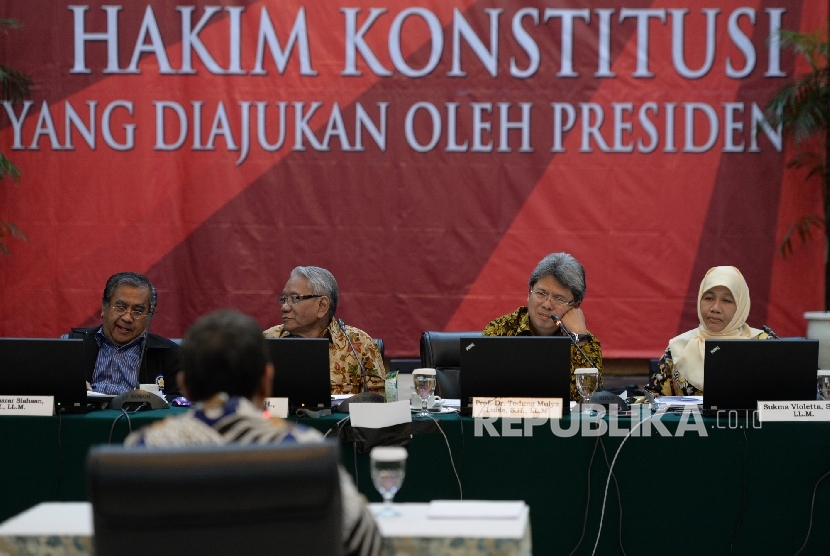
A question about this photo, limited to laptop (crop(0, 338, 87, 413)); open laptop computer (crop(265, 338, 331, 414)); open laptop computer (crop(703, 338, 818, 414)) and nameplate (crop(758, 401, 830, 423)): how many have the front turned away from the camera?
3

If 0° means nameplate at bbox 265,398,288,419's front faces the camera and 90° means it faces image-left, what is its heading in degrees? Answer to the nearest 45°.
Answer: approximately 0°

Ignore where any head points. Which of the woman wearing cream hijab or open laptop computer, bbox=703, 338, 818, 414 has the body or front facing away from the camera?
the open laptop computer

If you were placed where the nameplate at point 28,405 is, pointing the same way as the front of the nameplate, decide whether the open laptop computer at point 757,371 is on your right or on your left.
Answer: on your left

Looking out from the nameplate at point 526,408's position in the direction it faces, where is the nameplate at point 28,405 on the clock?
the nameplate at point 28,405 is roughly at 3 o'clock from the nameplate at point 526,408.

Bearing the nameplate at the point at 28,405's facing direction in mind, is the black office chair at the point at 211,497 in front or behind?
in front

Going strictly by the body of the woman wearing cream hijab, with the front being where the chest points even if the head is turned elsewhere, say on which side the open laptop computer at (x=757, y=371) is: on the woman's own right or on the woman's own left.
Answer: on the woman's own left

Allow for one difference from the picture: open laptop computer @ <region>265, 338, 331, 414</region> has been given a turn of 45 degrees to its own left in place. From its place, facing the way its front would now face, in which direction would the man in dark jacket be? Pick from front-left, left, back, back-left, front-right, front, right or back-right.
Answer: front

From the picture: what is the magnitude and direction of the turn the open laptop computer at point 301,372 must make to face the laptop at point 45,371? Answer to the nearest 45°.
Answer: approximately 90° to its left

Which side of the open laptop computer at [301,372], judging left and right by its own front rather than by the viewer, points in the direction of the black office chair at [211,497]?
back

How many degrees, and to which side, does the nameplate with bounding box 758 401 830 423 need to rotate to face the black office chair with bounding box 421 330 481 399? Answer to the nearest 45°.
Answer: approximately 90° to its right

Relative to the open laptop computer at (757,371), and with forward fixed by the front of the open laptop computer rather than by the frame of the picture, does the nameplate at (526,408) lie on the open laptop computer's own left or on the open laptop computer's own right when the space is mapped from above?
on the open laptop computer's own left

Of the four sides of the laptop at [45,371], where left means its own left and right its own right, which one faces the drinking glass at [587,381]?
right

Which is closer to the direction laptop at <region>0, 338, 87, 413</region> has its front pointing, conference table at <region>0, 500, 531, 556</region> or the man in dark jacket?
the man in dark jacket
